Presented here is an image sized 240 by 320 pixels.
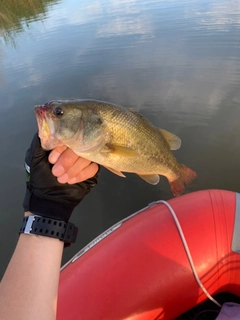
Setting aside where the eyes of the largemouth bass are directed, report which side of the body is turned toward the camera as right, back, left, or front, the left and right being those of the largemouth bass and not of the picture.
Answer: left
